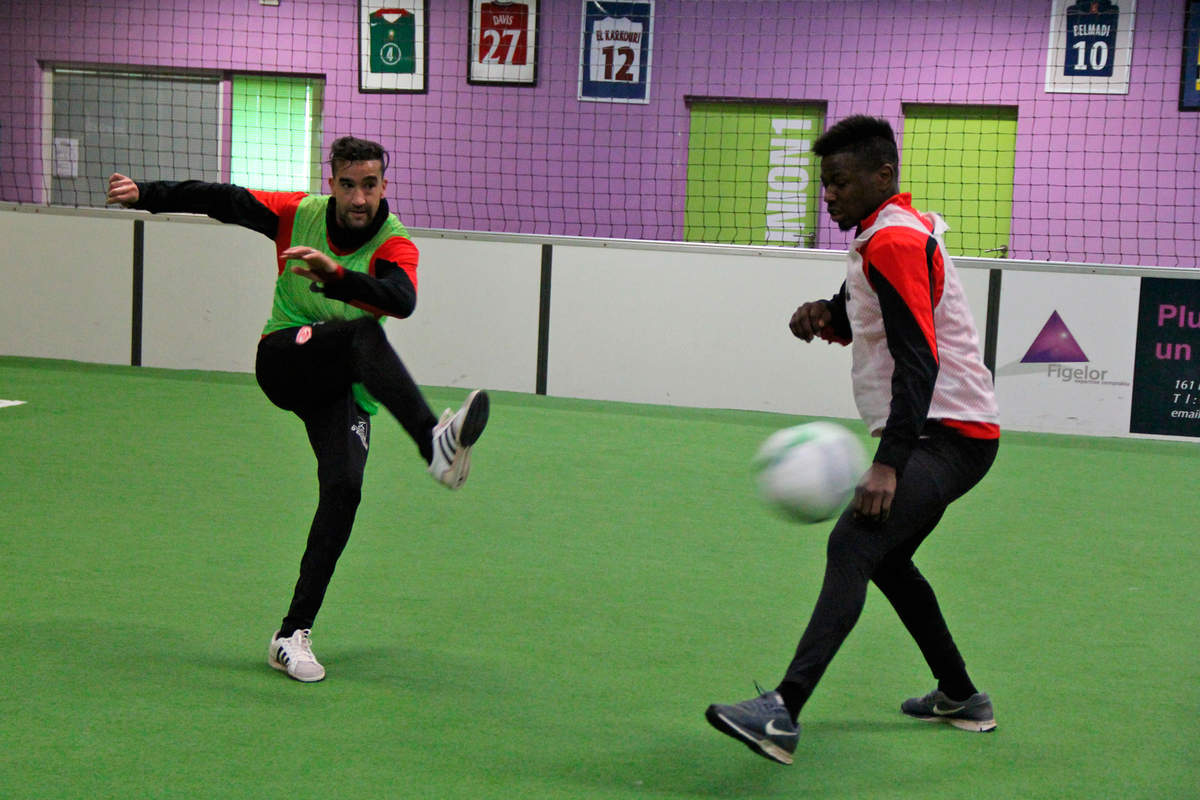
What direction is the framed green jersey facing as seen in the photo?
toward the camera

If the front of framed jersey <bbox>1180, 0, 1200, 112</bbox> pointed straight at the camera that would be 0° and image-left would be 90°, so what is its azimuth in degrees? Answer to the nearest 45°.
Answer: approximately 0°

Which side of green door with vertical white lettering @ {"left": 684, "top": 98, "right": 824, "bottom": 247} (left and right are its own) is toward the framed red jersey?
right

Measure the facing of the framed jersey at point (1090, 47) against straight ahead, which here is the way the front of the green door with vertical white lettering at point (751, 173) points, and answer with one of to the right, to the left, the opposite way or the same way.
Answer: the same way

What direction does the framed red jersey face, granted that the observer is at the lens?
facing the viewer

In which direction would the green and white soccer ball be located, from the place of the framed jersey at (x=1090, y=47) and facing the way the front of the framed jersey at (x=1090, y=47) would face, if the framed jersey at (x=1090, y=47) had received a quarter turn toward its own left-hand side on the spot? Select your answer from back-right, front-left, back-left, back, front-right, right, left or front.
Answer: right

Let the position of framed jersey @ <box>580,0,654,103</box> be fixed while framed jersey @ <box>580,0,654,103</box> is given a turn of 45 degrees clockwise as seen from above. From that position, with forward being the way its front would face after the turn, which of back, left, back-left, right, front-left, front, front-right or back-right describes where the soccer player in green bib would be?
front-left

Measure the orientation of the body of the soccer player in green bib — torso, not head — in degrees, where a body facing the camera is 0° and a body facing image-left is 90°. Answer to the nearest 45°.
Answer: approximately 315°

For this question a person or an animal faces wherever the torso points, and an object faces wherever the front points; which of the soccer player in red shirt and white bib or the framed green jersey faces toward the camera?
the framed green jersey

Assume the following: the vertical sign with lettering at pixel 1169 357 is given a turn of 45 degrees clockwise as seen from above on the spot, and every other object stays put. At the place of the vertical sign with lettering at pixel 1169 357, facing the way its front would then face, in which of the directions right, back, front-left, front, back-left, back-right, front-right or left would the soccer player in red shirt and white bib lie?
front-left

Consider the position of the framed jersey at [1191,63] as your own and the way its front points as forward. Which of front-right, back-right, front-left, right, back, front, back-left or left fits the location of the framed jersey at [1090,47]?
right

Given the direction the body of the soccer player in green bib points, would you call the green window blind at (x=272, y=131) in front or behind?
behind

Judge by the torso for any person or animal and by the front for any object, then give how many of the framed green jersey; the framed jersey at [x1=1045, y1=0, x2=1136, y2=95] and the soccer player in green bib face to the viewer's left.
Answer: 0

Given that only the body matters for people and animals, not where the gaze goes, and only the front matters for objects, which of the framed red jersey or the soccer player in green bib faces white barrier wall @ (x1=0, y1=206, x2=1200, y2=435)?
the framed red jersey

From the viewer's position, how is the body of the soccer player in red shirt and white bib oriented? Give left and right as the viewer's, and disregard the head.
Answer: facing to the left of the viewer

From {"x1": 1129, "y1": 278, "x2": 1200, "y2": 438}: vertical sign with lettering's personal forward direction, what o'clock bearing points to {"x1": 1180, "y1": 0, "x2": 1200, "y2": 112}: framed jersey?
The framed jersey is roughly at 6 o'clock from the vertical sign with lettering.

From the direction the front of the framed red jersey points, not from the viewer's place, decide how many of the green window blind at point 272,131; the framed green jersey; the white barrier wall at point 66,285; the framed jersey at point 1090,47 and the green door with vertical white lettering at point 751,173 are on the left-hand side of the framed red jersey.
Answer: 2

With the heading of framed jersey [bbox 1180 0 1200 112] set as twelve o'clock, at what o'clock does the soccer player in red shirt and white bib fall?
The soccer player in red shirt and white bib is roughly at 12 o'clock from the framed jersey.

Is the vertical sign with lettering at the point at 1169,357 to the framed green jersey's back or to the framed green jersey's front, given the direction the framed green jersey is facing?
to the front
